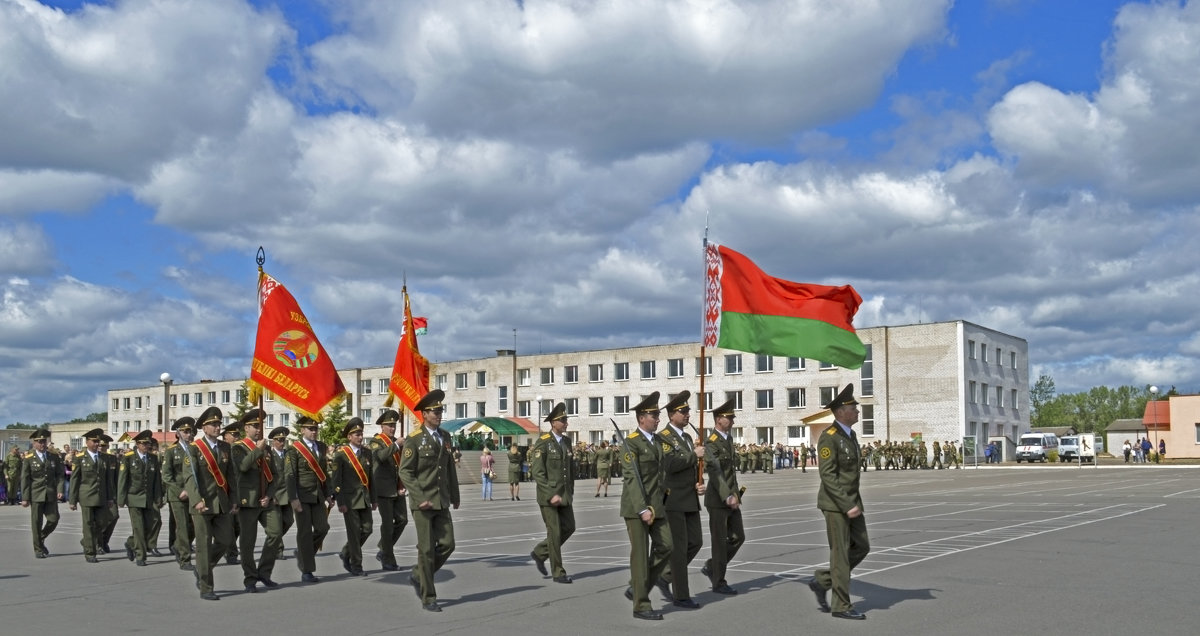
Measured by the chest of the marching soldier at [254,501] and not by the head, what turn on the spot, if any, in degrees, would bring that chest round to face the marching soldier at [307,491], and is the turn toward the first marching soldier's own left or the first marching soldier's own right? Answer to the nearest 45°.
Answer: approximately 90° to the first marching soldier's own left

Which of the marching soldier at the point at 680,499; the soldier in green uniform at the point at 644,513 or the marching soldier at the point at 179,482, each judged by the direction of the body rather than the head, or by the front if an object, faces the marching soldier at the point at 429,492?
the marching soldier at the point at 179,482

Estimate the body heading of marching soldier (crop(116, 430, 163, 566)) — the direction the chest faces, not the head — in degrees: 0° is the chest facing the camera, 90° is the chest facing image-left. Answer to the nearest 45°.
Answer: approximately 315°

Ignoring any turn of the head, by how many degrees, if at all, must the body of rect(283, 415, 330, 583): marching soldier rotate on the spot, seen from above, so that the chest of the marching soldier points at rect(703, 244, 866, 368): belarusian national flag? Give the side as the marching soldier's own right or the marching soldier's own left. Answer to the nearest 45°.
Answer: approximately 45° to the marching soldier's own left

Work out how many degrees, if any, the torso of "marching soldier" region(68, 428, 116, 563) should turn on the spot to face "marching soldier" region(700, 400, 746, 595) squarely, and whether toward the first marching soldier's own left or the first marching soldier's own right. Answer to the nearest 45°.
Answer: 0° — they already face them

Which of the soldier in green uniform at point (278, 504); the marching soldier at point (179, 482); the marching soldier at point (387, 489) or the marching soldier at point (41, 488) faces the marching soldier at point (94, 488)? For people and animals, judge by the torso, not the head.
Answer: the marching soldier at point (41, 488)

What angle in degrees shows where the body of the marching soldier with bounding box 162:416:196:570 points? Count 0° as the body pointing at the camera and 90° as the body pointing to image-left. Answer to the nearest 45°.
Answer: approximately 315°

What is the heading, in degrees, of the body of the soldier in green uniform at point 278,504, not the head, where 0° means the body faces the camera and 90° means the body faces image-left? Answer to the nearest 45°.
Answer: approximately 315°

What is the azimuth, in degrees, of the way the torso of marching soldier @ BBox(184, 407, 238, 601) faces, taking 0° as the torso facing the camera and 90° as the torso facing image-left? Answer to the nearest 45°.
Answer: approximately 315°

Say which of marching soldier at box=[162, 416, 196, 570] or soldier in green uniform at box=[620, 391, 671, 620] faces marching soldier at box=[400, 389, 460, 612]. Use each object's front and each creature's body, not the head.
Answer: marching soldier at box=[162, 416, 196, 570]

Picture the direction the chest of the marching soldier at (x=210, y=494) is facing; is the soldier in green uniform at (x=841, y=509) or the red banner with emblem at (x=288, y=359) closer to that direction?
the soldier in green uniform

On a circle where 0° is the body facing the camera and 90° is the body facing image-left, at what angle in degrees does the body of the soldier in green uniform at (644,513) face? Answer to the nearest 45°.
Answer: approximately 315°

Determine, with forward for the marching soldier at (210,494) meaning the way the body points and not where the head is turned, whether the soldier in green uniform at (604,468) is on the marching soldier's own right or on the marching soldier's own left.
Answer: on the marching soldier's own left
